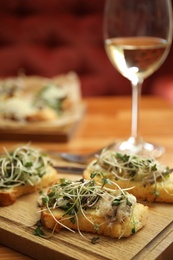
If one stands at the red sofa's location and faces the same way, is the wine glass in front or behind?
in front

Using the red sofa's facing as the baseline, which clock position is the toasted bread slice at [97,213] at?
The toasted bread slice is roughly at 12 o'clock from the red sofa.

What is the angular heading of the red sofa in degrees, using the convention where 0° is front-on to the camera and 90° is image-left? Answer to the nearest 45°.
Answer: approximately 0°

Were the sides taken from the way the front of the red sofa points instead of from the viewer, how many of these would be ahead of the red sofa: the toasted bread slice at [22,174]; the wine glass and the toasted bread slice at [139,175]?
3

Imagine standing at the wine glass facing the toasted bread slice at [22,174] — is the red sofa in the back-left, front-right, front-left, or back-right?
back-right

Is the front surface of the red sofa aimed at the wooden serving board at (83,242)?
yes

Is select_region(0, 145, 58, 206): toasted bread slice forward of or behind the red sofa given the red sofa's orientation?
forward
